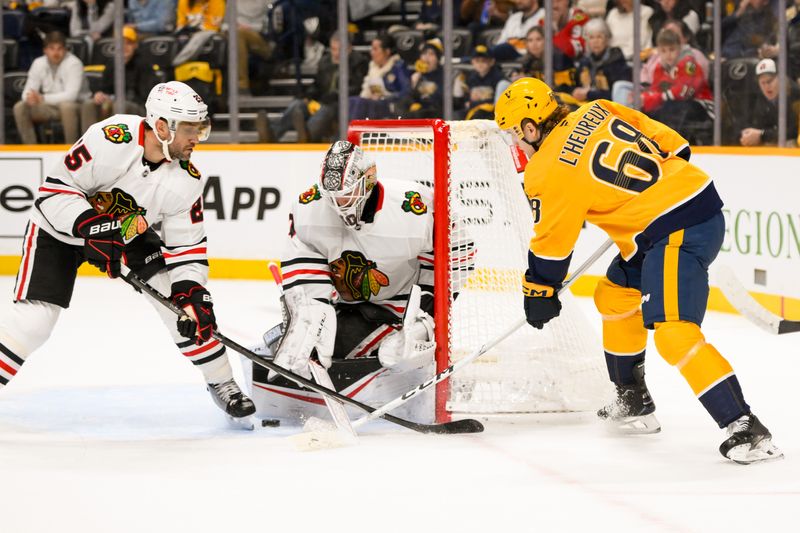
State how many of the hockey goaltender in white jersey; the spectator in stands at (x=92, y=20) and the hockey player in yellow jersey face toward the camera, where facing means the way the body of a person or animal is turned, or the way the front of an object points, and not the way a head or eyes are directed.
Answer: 2

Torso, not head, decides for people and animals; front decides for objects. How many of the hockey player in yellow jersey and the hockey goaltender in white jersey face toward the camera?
1

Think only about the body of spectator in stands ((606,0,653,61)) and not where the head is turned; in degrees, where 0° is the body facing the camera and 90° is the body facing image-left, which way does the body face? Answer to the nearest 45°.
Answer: approximately 0°

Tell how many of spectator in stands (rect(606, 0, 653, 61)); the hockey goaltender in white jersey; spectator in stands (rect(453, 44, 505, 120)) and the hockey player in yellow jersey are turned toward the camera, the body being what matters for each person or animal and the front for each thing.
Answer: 3

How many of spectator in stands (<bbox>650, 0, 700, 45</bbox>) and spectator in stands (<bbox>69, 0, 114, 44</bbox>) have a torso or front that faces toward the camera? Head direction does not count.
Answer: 2

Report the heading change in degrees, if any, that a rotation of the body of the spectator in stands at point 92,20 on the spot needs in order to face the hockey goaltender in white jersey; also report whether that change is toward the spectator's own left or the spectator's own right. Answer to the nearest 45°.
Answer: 0° — they already face them
